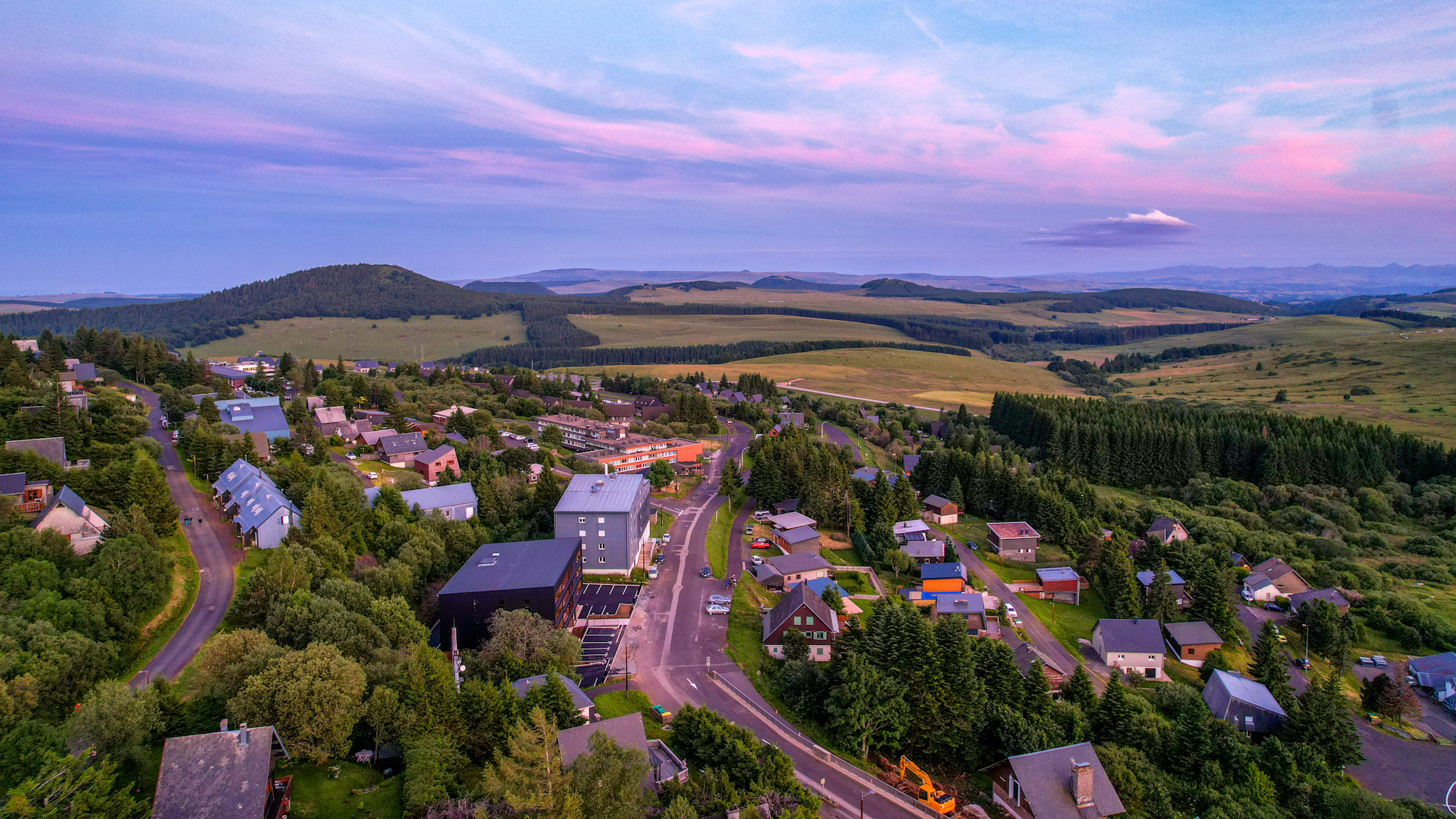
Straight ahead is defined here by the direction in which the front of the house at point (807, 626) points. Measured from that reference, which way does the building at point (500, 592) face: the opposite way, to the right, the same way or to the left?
to the left

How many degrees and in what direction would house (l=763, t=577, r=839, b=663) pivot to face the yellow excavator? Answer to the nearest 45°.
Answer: approximately 45° to its left

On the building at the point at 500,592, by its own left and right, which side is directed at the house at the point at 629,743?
right

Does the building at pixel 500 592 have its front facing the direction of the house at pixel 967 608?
yes

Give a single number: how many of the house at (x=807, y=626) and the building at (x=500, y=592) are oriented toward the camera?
1

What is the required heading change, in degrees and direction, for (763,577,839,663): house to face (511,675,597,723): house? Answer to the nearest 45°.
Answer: approximately 45° to its right

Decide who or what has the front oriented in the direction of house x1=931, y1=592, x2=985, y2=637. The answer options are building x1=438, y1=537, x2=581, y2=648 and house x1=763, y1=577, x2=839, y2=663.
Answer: building x1=438, y1=537, x2=581, y2=648

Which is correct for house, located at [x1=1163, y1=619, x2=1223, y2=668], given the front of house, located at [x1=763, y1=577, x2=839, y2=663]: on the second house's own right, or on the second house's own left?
on the second house's own left

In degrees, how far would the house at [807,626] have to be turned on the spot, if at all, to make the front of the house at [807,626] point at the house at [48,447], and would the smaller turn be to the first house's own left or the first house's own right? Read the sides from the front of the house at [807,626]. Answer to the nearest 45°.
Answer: approximately 90° to the first house's own right

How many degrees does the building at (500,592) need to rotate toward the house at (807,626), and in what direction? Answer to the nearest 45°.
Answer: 0° — it already faces it

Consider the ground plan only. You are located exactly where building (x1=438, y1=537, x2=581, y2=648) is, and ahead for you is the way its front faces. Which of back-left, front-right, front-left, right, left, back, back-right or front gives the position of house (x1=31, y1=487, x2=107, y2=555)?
back

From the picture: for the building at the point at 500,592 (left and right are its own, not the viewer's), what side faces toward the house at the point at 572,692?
right

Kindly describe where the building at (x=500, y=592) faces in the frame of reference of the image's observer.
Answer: facing to the right of the viewer

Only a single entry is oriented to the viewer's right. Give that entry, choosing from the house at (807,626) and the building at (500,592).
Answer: the building at (500,592)

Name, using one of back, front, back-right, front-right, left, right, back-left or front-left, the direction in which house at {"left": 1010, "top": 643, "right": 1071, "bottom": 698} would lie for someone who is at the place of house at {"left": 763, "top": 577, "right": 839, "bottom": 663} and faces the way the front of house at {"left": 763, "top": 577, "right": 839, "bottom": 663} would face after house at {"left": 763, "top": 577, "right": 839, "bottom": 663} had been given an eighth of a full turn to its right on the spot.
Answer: back-left
